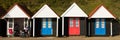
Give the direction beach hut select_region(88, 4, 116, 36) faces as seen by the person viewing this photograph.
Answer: facing the viewer

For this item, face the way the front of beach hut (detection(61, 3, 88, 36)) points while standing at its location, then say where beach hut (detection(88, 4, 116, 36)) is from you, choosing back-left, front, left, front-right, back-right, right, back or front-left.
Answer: left

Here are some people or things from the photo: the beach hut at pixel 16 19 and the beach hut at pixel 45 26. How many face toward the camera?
2

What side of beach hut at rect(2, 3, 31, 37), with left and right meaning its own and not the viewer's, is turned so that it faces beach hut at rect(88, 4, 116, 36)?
left

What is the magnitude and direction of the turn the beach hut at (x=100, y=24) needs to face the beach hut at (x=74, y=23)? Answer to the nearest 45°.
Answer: approximately 90° to its right

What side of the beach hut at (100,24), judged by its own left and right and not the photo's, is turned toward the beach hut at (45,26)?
right

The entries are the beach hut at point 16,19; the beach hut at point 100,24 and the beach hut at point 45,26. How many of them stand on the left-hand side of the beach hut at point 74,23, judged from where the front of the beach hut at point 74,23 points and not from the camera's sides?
1

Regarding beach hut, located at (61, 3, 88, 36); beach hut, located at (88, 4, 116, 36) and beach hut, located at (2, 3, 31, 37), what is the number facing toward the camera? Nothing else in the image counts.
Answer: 3

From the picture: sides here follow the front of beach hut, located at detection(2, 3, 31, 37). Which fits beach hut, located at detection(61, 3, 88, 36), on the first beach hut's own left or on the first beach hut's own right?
on the first beach hut's own left

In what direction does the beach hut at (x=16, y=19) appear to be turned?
toward the camera

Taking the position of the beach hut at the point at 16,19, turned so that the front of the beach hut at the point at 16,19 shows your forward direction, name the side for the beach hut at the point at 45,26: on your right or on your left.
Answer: on your left
